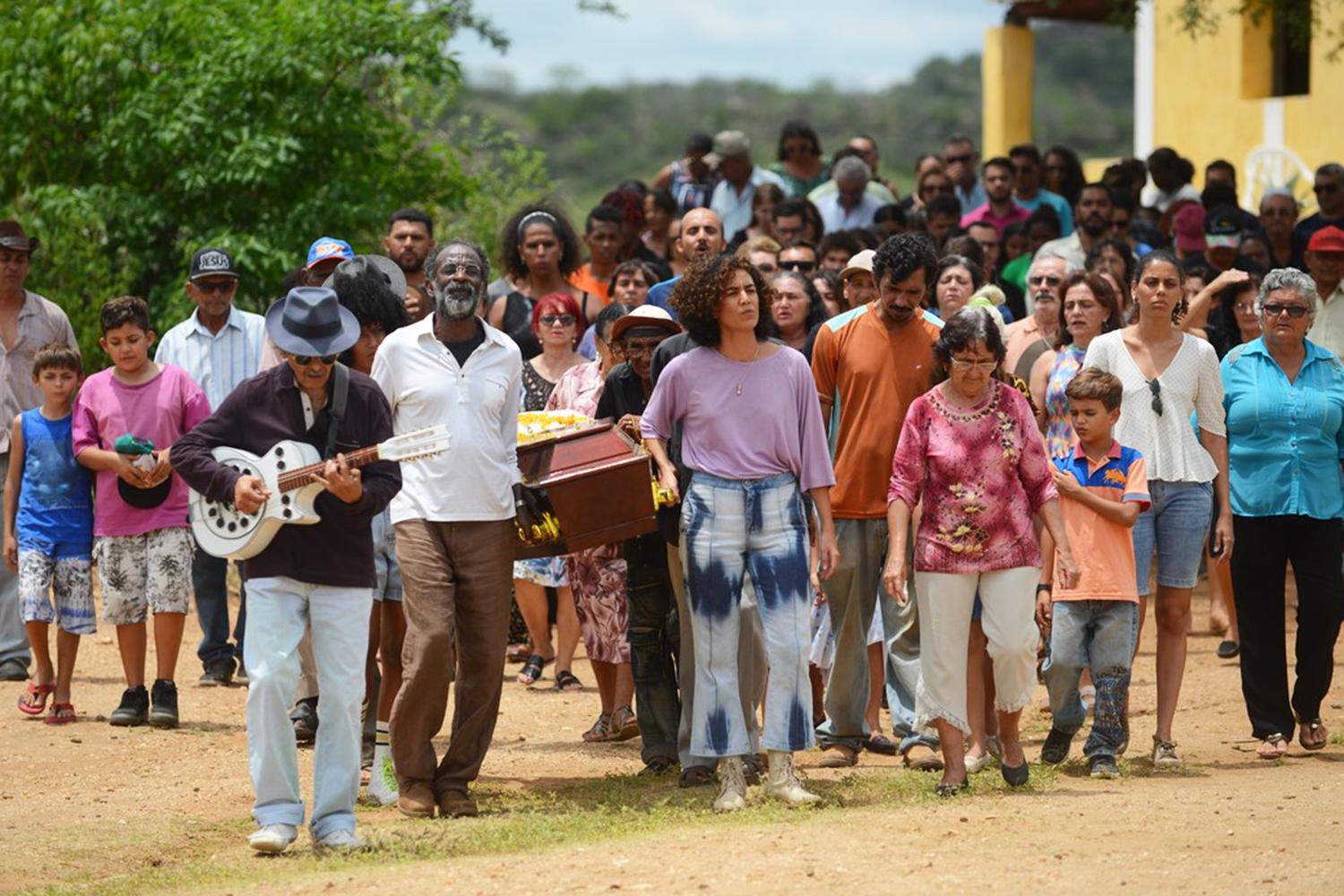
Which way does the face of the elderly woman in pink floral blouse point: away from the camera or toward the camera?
toward the camera

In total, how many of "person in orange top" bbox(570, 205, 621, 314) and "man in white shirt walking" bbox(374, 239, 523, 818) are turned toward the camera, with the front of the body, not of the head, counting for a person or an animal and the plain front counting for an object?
2

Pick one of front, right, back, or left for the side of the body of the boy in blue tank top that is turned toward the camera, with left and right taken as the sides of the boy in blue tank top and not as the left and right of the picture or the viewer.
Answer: front

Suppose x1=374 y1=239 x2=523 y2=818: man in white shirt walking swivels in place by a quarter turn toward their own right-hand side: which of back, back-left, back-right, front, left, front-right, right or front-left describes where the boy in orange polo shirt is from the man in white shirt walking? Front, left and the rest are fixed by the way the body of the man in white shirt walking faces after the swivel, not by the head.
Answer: back

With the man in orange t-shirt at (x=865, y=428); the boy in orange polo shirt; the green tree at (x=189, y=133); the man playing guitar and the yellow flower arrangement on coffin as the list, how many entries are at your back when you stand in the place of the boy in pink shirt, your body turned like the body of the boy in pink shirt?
1

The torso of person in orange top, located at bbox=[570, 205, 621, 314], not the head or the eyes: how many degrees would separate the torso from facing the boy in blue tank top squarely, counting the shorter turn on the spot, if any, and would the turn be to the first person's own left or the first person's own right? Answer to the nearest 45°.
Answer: approximately 45° to the first person's own right

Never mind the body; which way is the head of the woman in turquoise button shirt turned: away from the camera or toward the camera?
toward the camera

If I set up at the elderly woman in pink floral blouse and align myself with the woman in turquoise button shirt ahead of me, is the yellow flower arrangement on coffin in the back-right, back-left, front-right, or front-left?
back-left

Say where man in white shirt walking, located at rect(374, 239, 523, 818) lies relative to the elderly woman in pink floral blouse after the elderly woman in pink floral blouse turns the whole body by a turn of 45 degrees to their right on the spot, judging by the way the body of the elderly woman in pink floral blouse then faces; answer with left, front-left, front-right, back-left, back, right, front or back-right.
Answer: front-right

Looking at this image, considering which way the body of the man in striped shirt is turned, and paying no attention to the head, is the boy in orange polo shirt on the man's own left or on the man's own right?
on the man's own left

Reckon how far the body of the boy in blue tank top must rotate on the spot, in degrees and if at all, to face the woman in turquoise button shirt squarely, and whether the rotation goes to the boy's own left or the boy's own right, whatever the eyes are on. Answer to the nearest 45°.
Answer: approximately 45° to the boy's own left

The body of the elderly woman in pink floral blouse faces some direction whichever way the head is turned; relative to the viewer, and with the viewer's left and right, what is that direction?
facing the viewer

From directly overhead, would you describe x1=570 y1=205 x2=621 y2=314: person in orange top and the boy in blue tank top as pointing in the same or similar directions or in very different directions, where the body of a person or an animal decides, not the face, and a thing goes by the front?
same or similar directions

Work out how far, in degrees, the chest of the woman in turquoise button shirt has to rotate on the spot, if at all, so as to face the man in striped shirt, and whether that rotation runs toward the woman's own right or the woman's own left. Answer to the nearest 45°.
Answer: approximately 90° to the woman's own right

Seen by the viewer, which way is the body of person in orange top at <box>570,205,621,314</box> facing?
toward the camera

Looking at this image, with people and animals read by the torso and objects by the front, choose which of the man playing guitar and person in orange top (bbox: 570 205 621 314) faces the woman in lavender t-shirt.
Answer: the person in orange top

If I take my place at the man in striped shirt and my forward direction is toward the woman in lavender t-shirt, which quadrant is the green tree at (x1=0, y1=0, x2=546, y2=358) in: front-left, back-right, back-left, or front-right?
back-left

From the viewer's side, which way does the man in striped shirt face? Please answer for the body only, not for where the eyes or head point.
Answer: toward the camera
